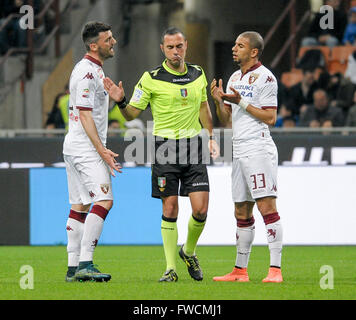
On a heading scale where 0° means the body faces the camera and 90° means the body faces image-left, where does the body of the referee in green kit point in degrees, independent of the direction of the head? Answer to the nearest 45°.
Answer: approximately 0°
